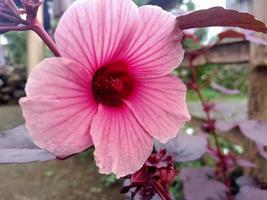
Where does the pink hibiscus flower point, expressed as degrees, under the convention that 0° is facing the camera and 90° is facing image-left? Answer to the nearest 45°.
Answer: approximately 0°
